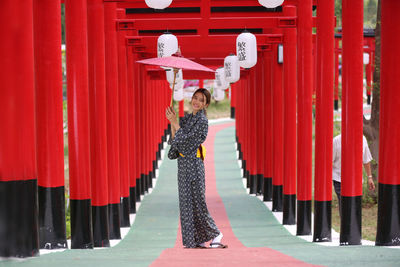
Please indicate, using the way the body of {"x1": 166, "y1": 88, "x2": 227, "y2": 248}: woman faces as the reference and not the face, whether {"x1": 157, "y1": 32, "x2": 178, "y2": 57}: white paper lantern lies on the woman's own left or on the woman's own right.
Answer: on the woman's own right

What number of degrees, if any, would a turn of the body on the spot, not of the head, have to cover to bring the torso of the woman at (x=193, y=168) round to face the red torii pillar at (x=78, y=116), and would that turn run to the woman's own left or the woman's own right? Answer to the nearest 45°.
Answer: approximately 45° to the woman's own right

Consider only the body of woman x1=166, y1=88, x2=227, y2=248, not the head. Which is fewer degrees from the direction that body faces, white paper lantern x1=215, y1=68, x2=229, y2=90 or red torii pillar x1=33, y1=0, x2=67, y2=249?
the red torii pillar

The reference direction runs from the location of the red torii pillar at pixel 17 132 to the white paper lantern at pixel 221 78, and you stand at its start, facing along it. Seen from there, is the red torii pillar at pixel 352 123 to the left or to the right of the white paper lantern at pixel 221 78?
right
